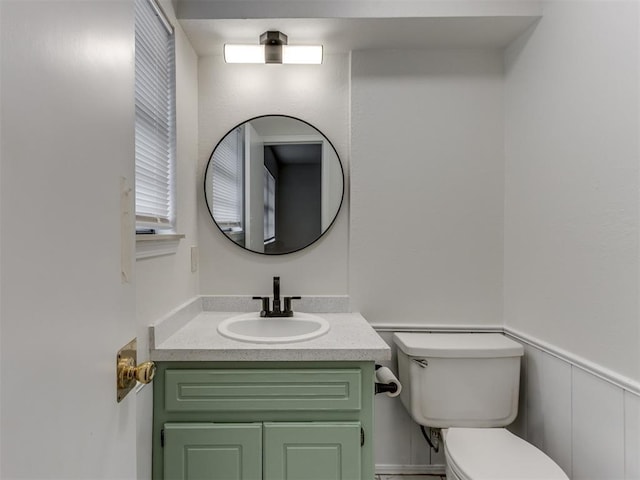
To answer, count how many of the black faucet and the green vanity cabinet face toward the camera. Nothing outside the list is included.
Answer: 2

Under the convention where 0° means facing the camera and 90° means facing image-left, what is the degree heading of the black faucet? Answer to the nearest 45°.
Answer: approximately 0°

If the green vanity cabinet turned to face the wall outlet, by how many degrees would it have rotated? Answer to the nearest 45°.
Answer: approximately 135° to its right
